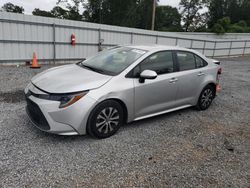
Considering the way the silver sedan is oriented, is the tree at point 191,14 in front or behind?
behind

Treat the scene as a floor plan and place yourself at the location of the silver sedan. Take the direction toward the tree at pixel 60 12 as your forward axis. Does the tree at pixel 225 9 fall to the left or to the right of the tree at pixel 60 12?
right

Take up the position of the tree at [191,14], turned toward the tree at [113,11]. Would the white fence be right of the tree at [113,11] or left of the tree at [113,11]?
left

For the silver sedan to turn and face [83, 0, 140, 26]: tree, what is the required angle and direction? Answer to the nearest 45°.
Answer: approximately 135° to its right

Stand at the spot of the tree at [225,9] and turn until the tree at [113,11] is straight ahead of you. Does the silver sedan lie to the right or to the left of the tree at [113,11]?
left

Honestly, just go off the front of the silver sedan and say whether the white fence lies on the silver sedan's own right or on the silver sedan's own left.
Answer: on the silver sedan's own right

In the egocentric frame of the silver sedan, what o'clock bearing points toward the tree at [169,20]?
The tree is roughly at 5 o'clock from the silver sedan.

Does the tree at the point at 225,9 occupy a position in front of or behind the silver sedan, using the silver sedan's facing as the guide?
behind

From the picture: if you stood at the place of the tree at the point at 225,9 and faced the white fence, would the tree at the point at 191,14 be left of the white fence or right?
right

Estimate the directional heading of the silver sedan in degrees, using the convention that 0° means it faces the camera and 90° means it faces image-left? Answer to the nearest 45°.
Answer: approximately 45°
